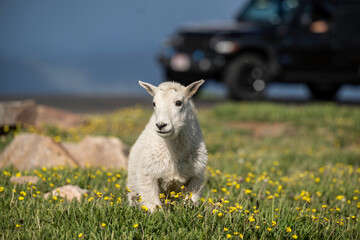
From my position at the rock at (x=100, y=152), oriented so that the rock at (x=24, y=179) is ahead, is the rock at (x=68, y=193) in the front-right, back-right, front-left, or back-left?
front-left

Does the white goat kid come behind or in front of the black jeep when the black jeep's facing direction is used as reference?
in front

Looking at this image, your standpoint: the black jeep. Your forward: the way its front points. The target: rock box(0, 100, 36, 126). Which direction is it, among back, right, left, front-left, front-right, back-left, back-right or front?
front

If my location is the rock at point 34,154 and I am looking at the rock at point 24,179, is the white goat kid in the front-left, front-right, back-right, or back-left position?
front-left

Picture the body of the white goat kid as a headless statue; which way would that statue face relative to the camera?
toward the camera

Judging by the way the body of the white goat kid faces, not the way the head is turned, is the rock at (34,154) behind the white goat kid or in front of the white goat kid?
behind

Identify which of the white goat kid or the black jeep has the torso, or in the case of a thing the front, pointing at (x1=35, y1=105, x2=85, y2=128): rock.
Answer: the black jeep

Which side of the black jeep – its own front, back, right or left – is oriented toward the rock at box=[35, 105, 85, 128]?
front

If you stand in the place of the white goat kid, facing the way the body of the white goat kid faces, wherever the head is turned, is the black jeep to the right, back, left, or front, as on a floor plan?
back
